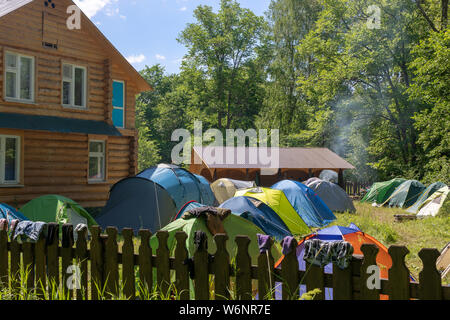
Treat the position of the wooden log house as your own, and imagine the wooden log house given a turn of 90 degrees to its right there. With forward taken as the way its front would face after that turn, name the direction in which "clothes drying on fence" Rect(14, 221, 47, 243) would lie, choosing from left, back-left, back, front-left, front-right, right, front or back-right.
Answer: front-left

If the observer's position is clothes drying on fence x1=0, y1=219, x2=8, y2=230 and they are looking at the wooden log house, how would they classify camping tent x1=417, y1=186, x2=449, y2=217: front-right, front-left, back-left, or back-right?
front-right

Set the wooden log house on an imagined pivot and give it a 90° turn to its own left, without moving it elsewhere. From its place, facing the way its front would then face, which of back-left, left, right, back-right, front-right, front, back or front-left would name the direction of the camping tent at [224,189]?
front-right

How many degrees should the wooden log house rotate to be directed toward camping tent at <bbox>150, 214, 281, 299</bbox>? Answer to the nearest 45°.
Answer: approximately 45° to its right

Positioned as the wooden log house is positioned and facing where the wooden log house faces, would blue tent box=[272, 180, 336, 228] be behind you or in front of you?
in front

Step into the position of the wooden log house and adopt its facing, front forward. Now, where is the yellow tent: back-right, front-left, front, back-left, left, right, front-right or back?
front

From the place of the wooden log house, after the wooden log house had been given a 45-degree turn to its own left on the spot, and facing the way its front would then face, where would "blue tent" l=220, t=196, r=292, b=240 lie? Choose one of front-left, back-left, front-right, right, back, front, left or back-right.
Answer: front-right

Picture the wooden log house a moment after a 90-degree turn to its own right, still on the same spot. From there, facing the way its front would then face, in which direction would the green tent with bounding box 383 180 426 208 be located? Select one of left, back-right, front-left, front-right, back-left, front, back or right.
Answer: back-left

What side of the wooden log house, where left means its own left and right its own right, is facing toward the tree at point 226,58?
left

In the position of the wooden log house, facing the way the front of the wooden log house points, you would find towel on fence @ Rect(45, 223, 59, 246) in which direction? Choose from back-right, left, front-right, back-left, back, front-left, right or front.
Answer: front-right

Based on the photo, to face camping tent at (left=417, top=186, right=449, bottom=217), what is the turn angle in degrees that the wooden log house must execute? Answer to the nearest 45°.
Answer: approximately 45° to its left

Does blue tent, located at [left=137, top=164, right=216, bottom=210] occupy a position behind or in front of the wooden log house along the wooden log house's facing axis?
in front

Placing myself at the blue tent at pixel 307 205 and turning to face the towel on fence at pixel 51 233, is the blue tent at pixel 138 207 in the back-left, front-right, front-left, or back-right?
front-right

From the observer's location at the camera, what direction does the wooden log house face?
facing the viewer and to the right of the viewer
